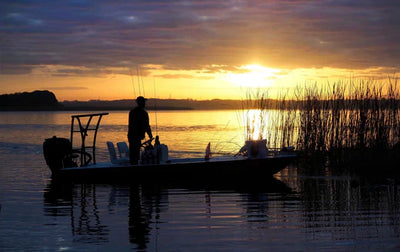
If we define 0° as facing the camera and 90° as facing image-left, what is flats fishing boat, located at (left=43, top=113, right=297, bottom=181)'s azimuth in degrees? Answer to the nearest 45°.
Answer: approximately 270°

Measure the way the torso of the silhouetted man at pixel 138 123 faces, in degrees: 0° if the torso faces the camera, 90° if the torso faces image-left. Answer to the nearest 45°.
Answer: approximately 270°
